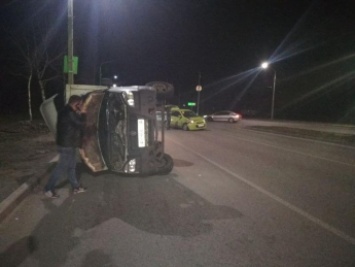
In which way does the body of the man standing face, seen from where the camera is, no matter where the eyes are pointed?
to the viewer's right

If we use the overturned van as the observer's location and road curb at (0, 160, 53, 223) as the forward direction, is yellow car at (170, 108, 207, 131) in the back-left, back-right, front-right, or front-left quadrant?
back-right

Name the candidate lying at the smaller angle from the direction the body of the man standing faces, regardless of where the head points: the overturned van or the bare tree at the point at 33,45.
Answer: the overturned van

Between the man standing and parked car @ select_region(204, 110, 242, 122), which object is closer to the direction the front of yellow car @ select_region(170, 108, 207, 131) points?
the man standing

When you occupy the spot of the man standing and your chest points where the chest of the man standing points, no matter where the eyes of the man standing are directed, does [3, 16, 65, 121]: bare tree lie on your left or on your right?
on your left

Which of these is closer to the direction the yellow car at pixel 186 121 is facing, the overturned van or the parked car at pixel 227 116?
the overturned van

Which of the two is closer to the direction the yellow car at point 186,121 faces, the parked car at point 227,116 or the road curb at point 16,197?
the road curb
